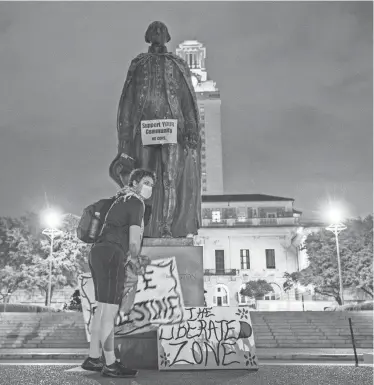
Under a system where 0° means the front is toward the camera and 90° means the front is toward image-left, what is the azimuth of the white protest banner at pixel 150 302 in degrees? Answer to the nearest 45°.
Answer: approximately 0°

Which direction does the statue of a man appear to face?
toward the camera

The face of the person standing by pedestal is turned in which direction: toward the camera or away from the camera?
toward the camera

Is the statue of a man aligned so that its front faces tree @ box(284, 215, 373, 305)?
no

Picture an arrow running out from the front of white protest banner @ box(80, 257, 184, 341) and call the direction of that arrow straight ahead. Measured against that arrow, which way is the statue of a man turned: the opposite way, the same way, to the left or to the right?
the same way

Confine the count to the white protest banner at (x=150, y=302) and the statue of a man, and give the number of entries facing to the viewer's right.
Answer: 0

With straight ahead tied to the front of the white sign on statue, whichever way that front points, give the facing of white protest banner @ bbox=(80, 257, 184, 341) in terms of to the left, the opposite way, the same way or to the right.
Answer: the same way

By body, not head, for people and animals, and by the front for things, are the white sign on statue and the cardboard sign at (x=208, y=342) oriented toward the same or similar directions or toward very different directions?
same or similar directions

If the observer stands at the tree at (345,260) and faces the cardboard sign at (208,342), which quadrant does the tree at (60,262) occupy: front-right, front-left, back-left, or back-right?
front-right

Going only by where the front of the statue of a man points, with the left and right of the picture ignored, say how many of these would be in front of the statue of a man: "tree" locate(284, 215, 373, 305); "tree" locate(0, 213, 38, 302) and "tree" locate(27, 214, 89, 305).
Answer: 0

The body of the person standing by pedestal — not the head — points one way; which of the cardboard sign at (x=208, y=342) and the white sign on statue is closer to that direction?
the cardboard sign

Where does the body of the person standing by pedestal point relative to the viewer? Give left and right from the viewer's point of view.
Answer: facing to the right of the viewer

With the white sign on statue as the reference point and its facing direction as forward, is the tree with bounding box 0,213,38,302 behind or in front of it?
behind

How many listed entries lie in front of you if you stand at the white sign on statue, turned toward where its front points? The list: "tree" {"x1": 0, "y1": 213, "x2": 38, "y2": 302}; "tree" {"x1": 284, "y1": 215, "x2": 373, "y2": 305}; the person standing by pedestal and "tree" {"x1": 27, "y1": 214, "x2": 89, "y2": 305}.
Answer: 1

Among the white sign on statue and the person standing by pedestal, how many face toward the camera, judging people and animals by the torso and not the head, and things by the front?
1

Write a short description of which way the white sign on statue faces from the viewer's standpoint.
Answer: facing the viewer

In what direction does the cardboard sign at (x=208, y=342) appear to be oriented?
toward the camera
